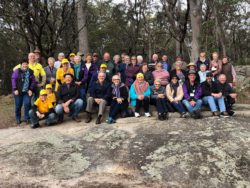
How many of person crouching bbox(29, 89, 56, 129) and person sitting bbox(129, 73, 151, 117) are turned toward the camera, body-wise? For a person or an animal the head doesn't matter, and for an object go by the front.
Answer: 2

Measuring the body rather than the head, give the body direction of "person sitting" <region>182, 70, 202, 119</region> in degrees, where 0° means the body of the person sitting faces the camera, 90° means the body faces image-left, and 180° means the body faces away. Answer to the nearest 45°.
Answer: approximately 0°

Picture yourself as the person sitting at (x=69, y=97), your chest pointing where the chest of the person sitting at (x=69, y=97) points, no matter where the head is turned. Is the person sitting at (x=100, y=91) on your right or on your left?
on your left

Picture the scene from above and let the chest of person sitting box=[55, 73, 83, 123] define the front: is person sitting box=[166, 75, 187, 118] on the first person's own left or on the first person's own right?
on the first person's own left

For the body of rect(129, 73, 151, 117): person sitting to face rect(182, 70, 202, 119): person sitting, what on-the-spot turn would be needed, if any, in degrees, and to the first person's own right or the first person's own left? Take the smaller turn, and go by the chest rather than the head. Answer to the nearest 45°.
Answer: approximately 90° to the first person's own left

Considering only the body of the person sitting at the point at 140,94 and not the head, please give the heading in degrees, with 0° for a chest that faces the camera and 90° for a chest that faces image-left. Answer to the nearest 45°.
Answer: approximately 0°

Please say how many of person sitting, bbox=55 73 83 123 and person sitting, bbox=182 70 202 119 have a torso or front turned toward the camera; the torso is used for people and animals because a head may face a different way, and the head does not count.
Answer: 2

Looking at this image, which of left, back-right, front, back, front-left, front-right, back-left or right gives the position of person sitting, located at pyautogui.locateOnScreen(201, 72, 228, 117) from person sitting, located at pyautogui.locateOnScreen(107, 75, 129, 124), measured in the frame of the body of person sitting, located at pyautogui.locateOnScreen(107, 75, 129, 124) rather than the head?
back-left
